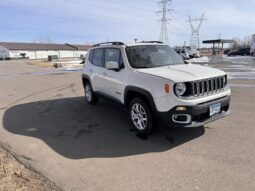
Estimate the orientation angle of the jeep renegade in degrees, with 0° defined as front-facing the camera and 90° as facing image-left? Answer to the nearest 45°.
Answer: approximately 315°
